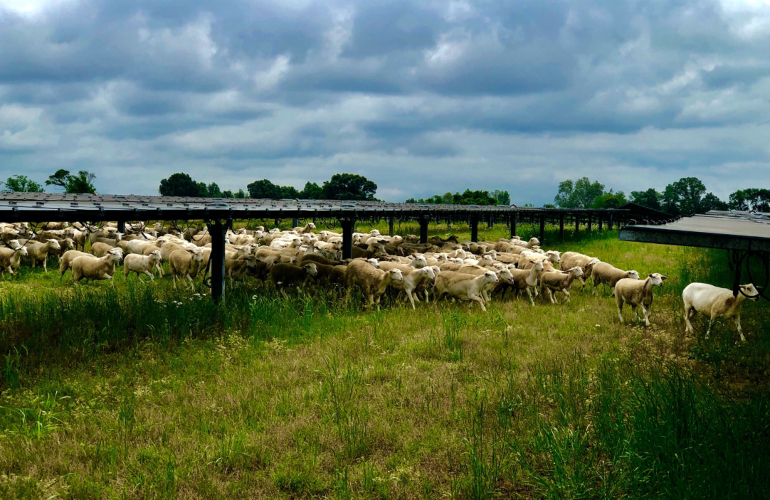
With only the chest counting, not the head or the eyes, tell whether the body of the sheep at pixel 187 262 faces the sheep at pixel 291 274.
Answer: yes

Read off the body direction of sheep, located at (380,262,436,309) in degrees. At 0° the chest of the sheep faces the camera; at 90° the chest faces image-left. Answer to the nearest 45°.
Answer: approximately 270°

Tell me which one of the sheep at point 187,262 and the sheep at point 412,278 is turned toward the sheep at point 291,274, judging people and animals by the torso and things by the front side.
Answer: the sheep at point 187,262

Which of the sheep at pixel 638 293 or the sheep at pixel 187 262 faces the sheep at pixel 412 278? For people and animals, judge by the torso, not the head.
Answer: the sheep at pixel 187 262

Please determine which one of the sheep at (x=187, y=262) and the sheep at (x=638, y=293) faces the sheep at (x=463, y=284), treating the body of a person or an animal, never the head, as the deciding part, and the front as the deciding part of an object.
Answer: the sheep at (x=187, y=262)

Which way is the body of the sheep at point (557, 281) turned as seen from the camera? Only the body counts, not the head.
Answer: to the viewer's right

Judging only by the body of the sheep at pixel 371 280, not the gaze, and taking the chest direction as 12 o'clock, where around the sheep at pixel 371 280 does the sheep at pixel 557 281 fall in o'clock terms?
the sheep at pixel 557 281 is roughly at 10 o'clock from the sheep at pixel 371 280.

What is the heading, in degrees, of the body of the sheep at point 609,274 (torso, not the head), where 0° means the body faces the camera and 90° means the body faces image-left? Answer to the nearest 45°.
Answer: approximately 270°
